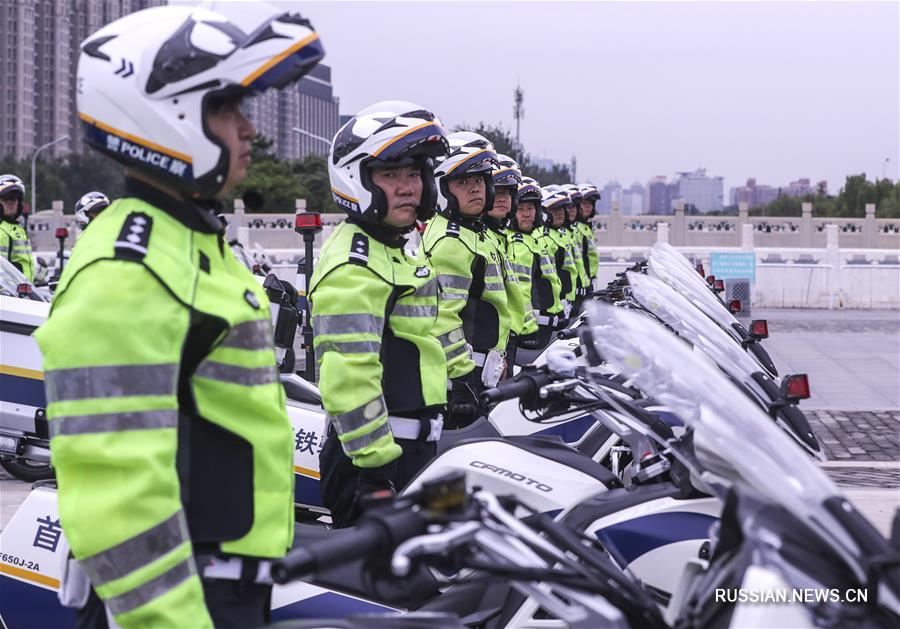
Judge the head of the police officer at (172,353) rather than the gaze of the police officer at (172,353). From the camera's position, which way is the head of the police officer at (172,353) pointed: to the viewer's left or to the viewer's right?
to the viewer's right

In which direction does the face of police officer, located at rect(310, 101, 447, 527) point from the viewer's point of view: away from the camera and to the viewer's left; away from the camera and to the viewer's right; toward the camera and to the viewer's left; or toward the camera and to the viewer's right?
toward the camera and to the viewer's right

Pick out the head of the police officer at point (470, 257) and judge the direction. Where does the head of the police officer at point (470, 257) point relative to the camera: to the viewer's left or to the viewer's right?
to the viewer's right

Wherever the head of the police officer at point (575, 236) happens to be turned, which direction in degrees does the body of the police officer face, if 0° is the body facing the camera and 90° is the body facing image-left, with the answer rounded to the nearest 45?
approximately 315°

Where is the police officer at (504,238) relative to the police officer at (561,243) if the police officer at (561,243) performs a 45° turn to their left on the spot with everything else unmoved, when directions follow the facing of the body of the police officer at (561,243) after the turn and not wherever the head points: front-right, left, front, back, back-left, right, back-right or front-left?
right

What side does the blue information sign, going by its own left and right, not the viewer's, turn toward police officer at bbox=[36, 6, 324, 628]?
front

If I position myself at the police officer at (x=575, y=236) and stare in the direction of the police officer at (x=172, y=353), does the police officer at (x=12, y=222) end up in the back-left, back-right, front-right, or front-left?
front-right

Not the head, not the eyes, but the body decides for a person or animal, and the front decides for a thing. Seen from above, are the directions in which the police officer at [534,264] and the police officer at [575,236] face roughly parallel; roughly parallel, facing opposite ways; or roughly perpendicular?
roughly parallel

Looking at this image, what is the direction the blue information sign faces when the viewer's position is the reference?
facing the viewer

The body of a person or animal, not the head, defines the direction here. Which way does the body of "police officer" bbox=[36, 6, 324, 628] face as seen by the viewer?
to the viewer's right

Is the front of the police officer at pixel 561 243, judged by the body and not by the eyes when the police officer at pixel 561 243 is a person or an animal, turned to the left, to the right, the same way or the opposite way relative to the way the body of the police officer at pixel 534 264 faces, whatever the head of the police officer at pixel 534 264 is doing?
the same way

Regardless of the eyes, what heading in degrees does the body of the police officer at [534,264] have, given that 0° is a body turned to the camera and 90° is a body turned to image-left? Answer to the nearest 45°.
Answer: approximately 315°
